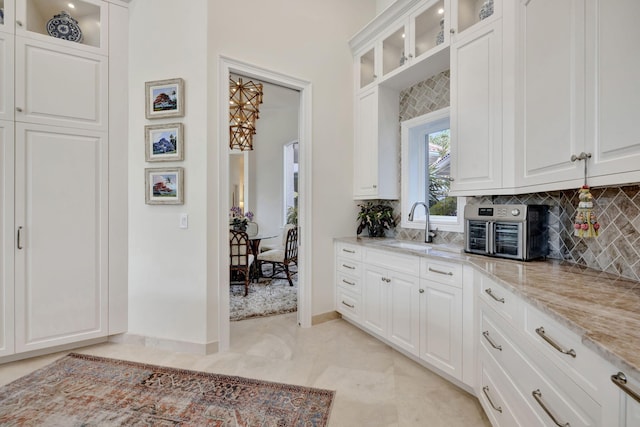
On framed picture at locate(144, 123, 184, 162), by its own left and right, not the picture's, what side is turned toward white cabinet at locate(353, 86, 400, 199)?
left

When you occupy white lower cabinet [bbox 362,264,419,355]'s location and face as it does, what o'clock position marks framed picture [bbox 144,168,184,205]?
The framed picture is roughly at 1 o'clock from the white lower cabinet.

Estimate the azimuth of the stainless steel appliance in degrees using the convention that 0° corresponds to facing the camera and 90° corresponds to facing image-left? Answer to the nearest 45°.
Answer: approximately 45°

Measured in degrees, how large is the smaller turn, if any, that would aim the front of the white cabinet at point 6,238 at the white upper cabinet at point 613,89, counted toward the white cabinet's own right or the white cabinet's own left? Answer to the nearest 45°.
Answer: approximately 45° to the white cabinet's own left

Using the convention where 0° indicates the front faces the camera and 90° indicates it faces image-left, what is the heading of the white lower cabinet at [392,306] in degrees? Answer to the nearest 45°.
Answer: approximately 45°

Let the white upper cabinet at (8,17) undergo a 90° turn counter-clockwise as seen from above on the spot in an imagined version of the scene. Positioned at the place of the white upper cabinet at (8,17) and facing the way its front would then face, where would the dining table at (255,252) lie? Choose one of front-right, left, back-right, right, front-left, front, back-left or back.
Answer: front

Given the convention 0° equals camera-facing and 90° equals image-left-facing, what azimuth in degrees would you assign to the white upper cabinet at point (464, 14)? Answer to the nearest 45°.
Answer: approximately 45°
